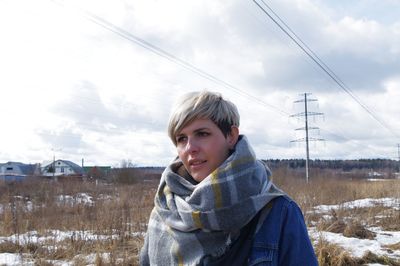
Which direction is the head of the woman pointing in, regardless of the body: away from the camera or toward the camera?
toward the camera
